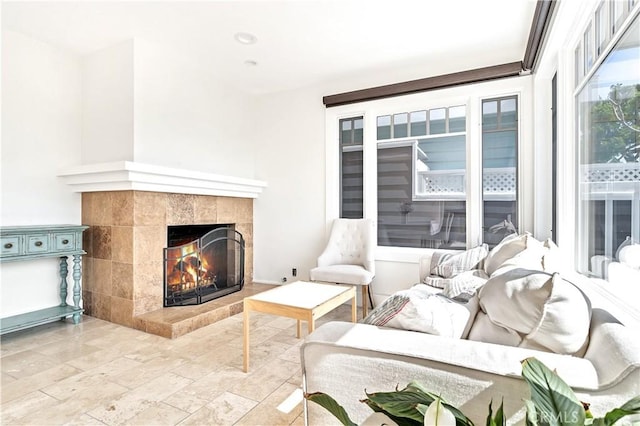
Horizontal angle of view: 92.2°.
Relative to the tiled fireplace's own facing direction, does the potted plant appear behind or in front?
in front

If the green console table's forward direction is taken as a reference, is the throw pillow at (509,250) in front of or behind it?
in front

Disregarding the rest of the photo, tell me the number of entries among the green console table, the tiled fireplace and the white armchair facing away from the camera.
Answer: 0

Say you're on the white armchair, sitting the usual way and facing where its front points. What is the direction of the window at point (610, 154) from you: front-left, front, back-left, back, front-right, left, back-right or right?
left

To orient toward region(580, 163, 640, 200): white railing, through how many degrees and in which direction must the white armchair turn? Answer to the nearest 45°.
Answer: approximately 90° to its left

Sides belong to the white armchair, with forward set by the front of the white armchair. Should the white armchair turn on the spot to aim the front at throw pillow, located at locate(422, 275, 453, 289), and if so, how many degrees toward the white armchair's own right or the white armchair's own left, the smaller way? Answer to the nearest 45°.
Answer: approximately 90° to the white armchair's own left

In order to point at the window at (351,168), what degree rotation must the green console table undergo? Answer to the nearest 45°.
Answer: approximately 45° to its left

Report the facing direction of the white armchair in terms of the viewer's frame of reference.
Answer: facing the viewer and to the left of the viewer

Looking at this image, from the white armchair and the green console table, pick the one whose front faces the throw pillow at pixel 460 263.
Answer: the green console table

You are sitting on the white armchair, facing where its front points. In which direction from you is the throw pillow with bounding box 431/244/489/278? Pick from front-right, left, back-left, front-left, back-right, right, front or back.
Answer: left

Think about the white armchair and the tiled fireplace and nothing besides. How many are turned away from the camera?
0

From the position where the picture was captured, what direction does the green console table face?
facing the viewer and to the right of the viewer

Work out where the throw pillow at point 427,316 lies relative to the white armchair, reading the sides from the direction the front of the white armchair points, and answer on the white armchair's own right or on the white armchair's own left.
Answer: on the white armchair's own left

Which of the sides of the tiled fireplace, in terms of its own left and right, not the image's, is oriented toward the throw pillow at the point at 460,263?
front

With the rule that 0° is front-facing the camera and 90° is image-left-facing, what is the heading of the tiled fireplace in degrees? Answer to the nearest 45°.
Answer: approximately 315°

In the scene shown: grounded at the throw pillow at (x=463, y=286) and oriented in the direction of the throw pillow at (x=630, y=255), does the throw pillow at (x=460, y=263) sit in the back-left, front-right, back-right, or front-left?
back-left

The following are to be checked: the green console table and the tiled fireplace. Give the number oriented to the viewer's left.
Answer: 0
